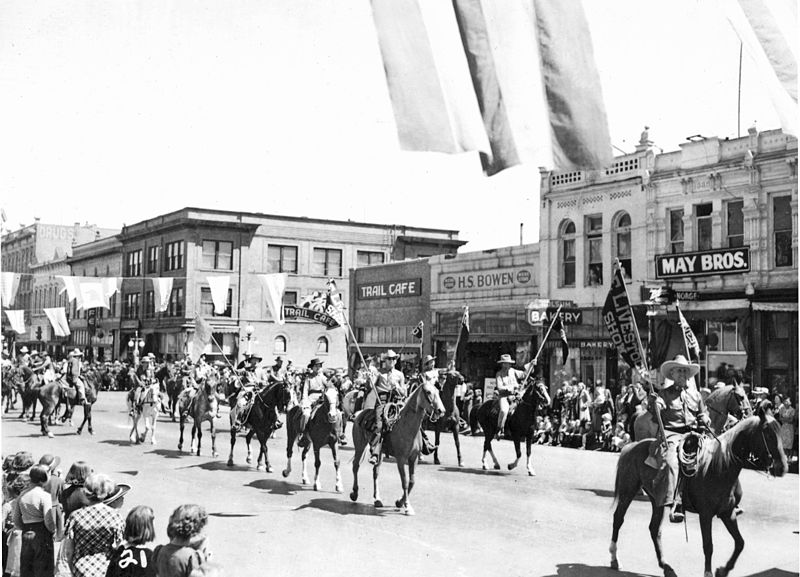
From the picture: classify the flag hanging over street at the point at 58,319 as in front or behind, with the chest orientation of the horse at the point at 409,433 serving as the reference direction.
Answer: behind

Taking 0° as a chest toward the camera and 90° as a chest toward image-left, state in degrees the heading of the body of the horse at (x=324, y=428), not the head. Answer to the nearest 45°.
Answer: approximately 315°

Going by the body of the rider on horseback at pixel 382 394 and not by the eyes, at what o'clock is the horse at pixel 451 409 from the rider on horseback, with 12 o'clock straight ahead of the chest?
The horse is roughly at 8 o'clock from the rider on horseback.

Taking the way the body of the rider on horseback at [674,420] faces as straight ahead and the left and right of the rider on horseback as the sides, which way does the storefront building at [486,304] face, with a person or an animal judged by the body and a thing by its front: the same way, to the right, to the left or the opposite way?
to the right

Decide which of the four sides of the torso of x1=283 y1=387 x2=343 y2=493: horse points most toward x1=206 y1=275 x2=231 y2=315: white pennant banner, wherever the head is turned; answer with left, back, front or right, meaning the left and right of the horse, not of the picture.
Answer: back

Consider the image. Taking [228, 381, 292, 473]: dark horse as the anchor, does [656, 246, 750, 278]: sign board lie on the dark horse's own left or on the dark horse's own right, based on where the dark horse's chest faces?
on the dark horse's own left

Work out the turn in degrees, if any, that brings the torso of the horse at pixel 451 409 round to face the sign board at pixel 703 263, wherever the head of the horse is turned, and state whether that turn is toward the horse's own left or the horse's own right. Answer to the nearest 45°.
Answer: approximately 90° to the horse's own left

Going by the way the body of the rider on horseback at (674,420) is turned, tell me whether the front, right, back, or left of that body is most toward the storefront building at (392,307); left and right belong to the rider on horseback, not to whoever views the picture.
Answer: back
